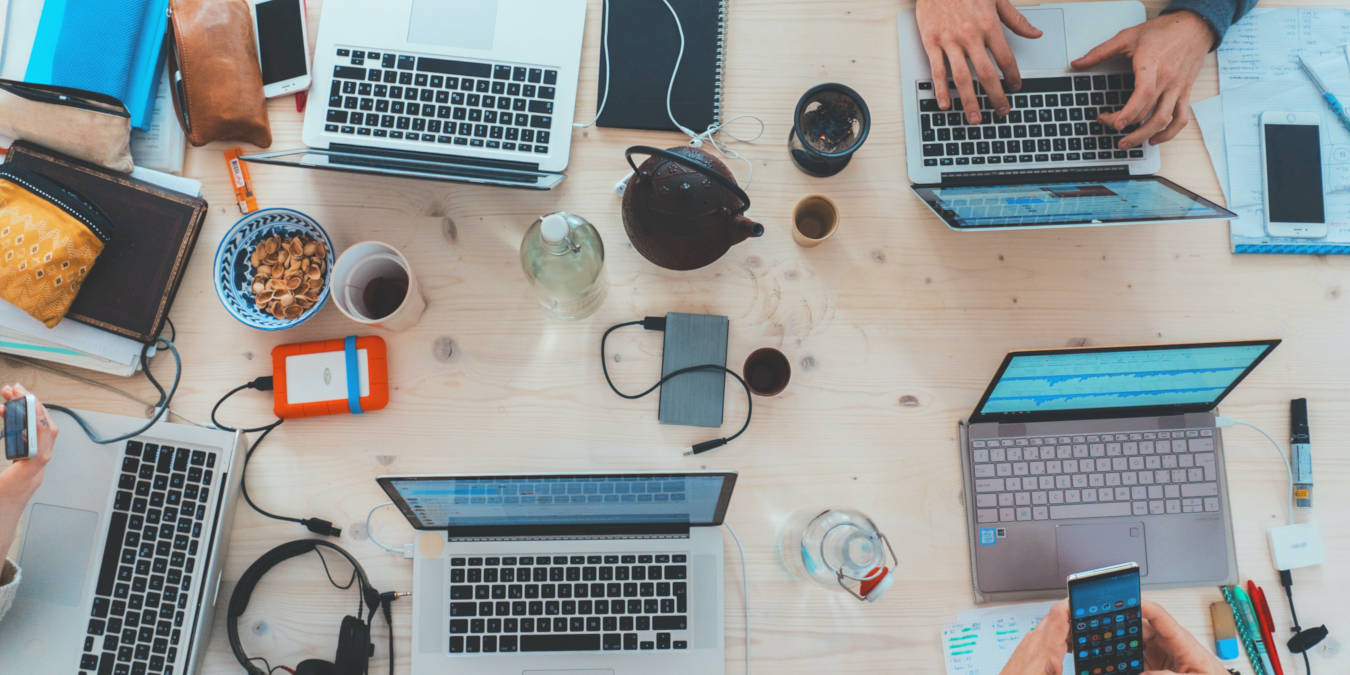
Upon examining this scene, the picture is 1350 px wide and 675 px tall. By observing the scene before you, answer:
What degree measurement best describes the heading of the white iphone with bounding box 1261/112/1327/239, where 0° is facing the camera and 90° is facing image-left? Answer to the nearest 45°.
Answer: approximately 0°

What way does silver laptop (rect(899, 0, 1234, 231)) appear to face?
away from the camera

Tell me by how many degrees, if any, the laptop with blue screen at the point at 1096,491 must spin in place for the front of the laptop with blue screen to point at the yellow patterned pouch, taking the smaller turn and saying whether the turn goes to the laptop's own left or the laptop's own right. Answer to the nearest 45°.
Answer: approximately 45° to the laptop's own right

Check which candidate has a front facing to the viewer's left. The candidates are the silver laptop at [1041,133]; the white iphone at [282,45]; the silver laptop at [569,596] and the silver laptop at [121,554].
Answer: the silver laptop at [121,554]

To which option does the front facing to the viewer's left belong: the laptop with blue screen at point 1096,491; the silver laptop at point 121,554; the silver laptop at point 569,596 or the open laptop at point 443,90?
the silver laptop at point 121,554

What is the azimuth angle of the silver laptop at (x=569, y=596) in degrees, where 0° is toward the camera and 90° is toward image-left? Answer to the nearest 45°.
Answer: approximately 0°
